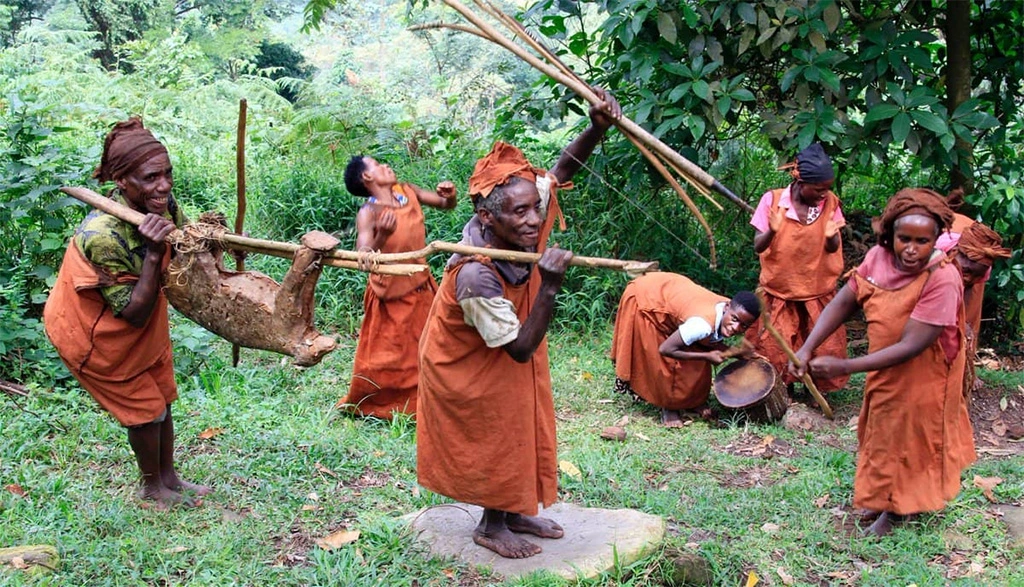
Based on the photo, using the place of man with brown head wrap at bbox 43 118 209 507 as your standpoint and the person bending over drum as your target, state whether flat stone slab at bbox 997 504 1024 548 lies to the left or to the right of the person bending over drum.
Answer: right

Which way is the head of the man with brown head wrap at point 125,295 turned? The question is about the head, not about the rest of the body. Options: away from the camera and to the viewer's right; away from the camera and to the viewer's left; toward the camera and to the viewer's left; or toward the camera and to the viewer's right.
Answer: toward the camera and to the viewer's right

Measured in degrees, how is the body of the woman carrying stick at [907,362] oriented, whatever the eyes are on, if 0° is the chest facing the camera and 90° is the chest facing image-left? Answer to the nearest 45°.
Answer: approximately 45°

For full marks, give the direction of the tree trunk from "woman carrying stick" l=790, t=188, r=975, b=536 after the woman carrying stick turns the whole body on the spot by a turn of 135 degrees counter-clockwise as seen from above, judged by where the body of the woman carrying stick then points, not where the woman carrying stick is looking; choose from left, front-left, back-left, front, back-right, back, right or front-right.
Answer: left

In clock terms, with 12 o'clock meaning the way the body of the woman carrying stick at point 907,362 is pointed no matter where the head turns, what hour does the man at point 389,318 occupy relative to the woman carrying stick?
The man is roughly at 2 o'clock from the woman carrying stick.

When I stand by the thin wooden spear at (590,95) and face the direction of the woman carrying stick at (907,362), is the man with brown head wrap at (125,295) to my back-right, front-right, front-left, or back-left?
back-left

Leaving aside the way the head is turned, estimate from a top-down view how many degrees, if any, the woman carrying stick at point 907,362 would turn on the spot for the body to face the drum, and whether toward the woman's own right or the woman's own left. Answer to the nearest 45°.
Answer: approximately 90° to the woman's own right
